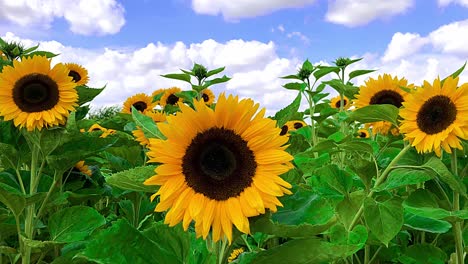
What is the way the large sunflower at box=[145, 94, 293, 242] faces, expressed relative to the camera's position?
facing the viewer

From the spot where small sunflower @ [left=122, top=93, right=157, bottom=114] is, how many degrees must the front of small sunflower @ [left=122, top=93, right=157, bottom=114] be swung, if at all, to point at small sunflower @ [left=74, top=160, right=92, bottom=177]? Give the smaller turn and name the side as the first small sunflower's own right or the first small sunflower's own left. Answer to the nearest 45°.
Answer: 0° — it already faces it

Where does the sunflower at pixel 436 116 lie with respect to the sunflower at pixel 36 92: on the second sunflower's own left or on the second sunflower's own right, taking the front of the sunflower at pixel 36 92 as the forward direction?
on the second sunflower's own left

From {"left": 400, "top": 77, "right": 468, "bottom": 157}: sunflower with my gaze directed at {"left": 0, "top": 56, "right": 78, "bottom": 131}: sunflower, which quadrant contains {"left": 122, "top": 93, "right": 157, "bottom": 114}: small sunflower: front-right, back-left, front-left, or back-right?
front-right

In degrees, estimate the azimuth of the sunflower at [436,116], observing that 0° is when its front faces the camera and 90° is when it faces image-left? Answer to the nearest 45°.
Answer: approximately 0°

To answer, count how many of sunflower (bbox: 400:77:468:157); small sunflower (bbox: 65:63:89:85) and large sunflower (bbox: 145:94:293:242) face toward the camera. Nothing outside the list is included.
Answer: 3

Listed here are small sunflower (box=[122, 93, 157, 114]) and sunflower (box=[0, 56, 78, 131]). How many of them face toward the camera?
2

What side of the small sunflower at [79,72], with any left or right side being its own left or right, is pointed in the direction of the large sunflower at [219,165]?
front

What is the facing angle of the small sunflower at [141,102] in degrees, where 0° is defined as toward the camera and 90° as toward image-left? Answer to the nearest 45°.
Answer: approximately 0°

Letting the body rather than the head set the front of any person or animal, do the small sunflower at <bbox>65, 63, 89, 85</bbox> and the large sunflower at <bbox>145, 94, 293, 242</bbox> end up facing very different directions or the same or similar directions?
same or similar directions

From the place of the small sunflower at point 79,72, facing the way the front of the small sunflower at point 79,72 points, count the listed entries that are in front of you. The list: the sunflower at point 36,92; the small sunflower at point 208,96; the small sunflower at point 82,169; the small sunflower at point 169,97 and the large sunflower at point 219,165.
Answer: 3

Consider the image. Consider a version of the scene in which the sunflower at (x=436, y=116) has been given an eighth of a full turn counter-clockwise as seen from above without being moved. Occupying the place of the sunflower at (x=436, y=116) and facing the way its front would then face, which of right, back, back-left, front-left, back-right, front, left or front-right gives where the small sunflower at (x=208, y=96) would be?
back

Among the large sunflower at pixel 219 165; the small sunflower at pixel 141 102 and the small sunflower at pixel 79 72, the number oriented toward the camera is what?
3

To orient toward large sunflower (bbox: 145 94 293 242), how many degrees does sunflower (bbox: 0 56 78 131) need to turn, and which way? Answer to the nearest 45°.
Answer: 0° — it already faces it

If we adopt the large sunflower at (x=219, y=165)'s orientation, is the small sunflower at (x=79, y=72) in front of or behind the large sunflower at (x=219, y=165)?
behind

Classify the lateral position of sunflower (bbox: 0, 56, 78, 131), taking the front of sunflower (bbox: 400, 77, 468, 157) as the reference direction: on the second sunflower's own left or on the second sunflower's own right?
on the second sunflower's own right
